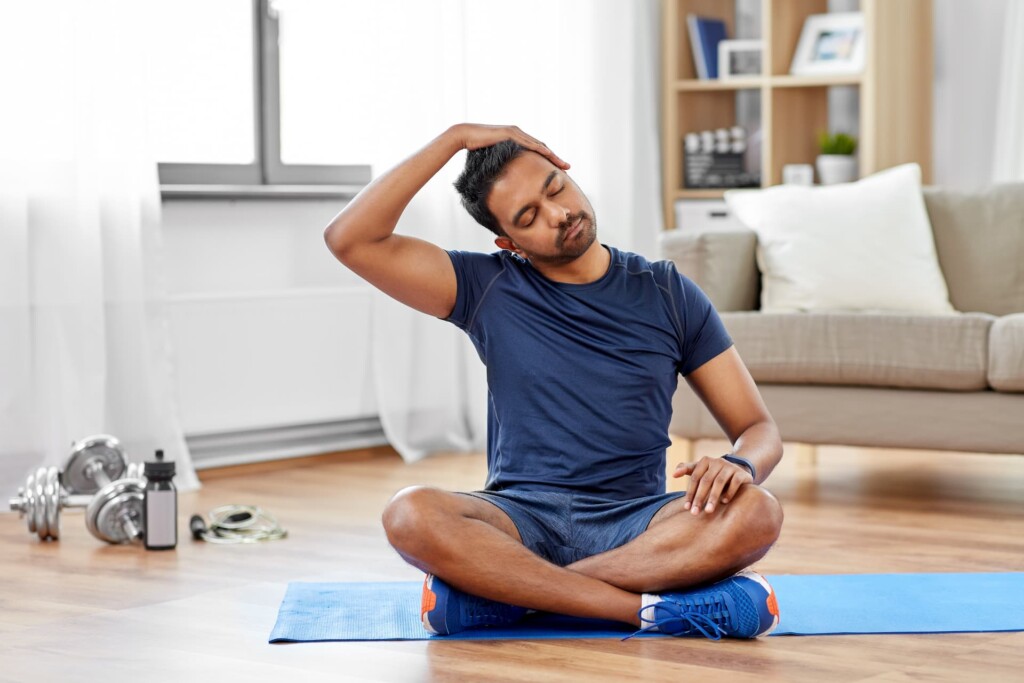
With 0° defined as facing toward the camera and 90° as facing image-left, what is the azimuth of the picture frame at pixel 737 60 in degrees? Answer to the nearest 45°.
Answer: approximately 0°

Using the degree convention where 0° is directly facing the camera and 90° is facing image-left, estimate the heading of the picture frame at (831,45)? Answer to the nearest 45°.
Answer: approximately 0°

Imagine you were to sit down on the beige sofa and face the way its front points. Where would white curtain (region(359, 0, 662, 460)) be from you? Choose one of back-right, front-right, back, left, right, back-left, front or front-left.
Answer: back-right

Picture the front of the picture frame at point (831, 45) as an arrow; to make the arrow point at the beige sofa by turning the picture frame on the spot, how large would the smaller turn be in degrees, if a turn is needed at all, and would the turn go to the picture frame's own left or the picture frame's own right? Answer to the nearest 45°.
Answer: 0° — it already faces it

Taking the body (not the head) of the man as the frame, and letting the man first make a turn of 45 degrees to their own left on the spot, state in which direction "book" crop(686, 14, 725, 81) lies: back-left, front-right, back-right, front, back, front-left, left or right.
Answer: back-left

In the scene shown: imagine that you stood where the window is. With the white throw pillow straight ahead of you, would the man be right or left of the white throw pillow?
right

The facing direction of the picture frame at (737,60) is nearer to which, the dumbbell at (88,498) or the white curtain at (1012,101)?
the dumbbell

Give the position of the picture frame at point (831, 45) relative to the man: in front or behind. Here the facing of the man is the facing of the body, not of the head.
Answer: behind

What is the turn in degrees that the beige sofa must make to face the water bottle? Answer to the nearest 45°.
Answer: approximately 45° to its right

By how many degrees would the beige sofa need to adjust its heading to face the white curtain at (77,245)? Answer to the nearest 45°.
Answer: approximately 90° to its right

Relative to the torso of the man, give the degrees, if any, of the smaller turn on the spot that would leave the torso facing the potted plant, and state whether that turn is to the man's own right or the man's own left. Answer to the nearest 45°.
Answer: approximately 180°

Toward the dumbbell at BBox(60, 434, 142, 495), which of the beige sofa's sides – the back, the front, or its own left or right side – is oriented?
right
